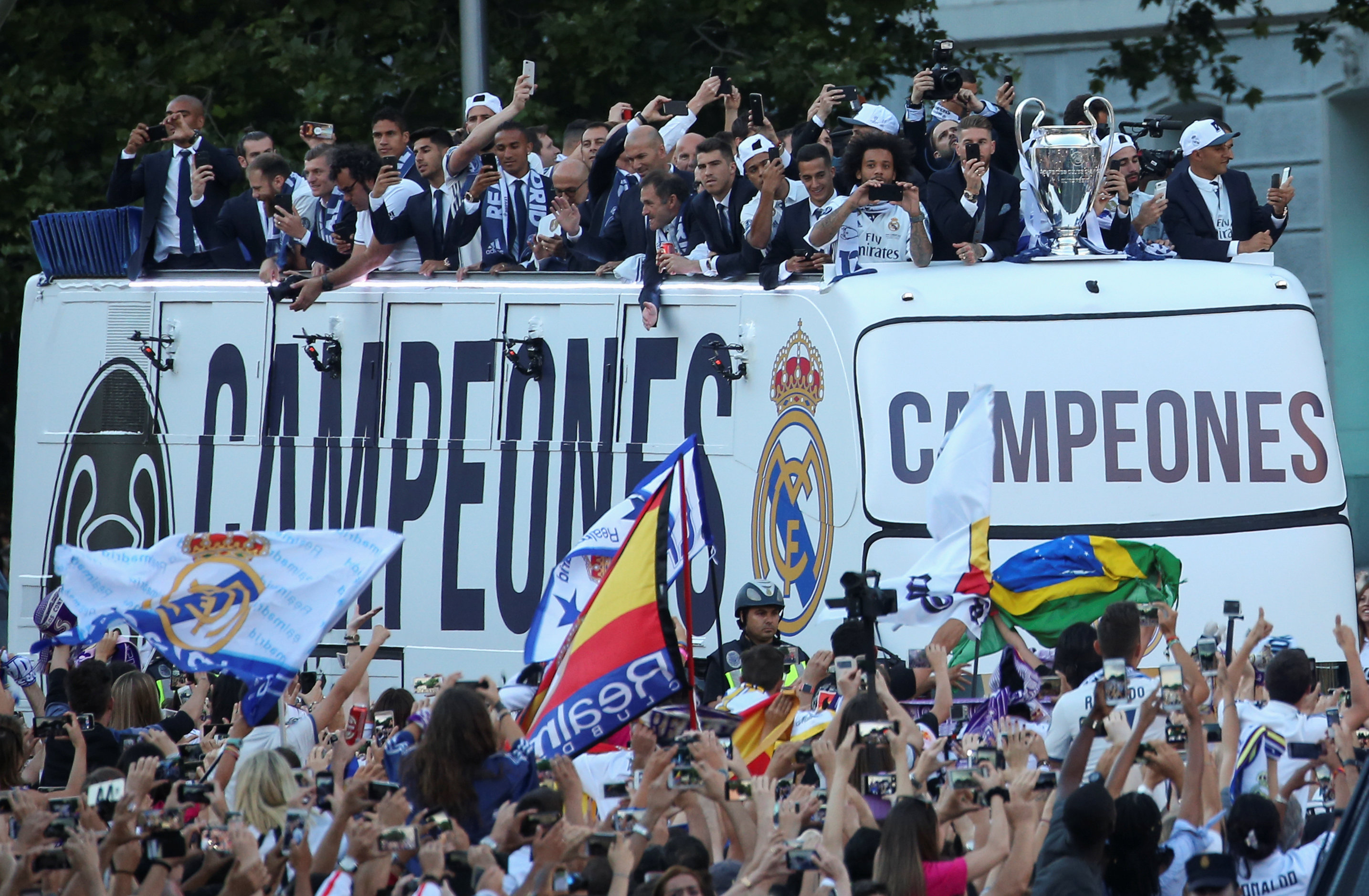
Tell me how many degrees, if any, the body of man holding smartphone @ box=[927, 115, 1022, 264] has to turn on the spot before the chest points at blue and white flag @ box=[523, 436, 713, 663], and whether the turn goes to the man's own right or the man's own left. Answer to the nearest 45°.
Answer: approximately 45° to the man's own right

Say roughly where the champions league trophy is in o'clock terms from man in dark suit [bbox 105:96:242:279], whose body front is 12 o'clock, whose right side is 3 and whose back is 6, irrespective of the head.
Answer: The champions league trophy is roughly at 10 o'clock from the man in dark suit.

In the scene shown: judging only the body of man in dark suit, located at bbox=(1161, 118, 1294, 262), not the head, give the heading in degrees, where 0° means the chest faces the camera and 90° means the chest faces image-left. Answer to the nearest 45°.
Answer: approximately 315°

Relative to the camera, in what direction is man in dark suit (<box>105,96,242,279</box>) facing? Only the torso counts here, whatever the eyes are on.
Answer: toward the camera

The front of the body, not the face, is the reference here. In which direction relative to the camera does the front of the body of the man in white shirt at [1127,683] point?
away from the camera

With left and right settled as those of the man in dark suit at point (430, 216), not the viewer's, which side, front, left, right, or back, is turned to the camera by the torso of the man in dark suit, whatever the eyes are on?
front

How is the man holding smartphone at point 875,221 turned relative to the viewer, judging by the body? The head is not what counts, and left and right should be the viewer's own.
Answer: facing the viewer

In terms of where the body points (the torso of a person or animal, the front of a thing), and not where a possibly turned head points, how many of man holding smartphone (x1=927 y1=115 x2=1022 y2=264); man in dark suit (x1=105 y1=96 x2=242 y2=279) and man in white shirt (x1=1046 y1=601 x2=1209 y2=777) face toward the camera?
2

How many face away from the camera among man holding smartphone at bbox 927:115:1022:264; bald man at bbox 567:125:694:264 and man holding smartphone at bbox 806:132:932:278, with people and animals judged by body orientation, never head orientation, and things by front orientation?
0

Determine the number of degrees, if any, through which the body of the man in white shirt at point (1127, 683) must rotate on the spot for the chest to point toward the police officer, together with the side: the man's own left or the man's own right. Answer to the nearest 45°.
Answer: approximately 45° to the man's own left

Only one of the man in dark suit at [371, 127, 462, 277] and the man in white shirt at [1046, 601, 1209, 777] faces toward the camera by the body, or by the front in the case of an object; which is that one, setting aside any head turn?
the man in dark suit

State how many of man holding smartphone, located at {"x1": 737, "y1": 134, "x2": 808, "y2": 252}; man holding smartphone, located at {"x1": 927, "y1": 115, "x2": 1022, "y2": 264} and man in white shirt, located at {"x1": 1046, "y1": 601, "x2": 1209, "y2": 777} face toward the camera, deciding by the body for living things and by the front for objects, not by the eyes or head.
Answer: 2

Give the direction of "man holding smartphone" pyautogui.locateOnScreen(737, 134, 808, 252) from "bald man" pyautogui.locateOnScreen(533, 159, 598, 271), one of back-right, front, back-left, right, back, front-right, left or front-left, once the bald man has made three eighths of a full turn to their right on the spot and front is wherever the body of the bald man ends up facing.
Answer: back-right
